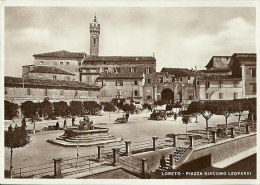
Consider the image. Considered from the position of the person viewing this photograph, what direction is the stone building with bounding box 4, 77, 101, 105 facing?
facing the viewer

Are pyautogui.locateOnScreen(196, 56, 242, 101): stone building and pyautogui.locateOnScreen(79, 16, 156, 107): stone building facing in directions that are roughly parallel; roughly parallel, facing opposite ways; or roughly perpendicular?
roughly parallel

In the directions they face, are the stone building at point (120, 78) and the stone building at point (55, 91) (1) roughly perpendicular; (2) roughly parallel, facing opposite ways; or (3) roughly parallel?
roughly parallel

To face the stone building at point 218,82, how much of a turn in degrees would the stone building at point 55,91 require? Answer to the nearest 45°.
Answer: approximately 45° to its left

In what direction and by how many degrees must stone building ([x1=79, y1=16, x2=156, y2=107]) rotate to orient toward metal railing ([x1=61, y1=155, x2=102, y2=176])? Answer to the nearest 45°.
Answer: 0° — it already faces it

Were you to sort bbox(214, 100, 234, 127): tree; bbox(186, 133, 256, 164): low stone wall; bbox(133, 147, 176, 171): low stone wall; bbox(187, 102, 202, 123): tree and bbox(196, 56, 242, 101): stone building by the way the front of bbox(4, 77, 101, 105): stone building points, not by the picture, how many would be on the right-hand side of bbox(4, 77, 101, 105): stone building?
0

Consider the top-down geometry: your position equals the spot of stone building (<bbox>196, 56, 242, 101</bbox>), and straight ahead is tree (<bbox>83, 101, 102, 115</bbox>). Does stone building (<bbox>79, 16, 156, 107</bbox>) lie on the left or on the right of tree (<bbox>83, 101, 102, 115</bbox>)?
right

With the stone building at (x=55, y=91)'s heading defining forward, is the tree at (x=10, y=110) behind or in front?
in front

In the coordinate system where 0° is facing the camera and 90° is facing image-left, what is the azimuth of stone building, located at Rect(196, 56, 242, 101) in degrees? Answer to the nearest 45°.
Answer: approximately 0°

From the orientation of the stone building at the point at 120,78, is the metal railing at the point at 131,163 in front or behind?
in front

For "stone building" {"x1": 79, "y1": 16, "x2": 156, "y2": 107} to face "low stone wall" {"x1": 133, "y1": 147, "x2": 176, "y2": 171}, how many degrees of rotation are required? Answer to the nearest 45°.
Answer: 0° — it already faces it

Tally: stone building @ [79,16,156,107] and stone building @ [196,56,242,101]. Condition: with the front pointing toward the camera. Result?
2

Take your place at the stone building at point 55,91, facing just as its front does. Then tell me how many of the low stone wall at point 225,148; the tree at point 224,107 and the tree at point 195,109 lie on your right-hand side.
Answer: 0

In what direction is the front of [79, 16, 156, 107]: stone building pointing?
toward the camera

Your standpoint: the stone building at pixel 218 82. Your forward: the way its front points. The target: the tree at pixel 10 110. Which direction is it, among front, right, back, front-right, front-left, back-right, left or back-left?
front-right

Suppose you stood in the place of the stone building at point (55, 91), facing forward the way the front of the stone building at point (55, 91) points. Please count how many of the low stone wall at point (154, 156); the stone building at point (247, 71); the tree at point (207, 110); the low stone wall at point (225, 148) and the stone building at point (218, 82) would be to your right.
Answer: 0
